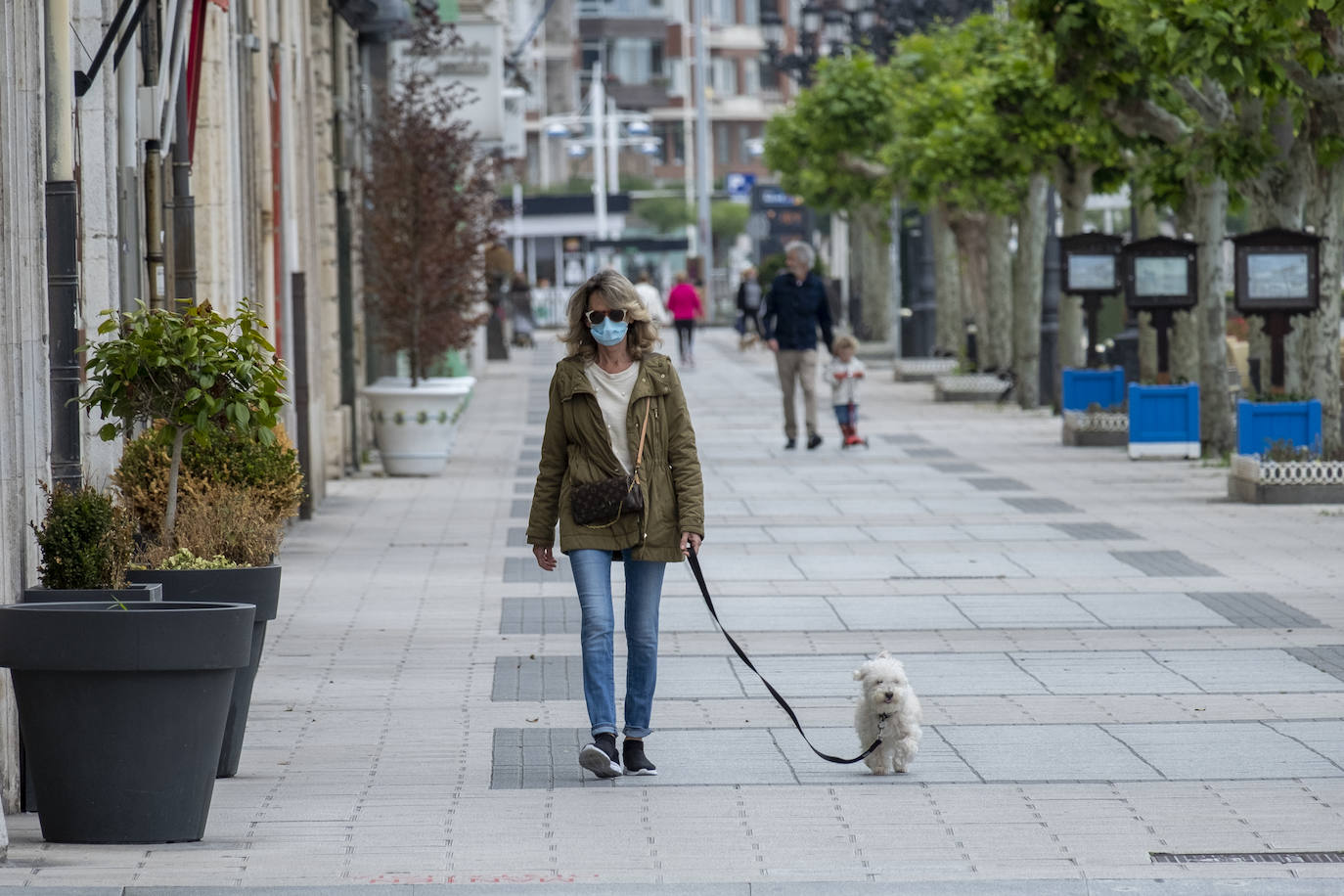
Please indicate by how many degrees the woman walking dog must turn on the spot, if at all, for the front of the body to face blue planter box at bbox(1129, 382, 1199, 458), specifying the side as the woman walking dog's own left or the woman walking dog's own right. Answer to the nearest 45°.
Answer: approximately 180°

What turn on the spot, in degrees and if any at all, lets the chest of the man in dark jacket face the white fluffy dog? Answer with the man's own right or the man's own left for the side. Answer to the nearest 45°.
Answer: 0° — they already face it

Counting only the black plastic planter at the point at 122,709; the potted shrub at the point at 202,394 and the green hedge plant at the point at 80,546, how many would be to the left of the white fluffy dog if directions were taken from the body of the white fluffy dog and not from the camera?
0

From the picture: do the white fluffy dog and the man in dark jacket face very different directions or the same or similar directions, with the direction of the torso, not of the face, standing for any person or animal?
same or similar directions

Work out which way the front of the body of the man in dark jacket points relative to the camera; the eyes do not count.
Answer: toward the camera

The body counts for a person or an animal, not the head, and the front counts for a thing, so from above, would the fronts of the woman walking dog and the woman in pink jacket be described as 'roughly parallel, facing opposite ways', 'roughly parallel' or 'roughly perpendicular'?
roughly parallel, facing opposite ways

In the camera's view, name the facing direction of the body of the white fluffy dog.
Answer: toward the camera

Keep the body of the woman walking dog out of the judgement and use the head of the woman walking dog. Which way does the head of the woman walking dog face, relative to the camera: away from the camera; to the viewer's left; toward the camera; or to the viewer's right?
toward the camera

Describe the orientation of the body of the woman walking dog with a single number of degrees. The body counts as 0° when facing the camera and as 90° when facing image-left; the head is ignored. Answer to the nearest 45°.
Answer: approximately 0°

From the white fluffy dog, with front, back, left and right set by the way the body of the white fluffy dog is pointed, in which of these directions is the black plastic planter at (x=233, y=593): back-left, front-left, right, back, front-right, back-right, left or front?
right

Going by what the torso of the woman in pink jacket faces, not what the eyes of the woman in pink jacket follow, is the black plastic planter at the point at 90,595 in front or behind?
behind

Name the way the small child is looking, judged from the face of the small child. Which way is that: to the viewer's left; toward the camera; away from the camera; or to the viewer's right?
toward the camera

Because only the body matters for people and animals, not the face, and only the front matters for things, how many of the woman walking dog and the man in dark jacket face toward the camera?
2

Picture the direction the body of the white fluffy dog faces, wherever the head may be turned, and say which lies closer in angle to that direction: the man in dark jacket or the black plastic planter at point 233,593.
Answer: the black plastic planter

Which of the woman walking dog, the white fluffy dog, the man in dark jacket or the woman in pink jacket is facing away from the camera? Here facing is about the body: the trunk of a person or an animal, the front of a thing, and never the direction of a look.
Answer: the woman in pink jacket

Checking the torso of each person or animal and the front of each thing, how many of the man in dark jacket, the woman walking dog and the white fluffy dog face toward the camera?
3

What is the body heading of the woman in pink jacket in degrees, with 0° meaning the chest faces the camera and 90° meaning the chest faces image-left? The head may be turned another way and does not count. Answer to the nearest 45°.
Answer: approximately 180°

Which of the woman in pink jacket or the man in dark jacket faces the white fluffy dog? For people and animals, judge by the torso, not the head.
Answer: the man in dark jacket
